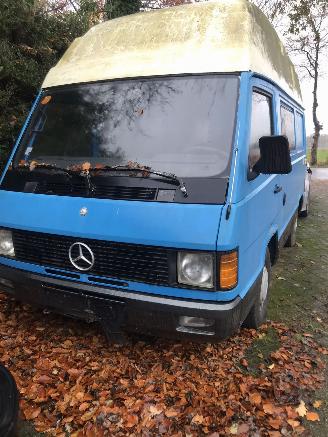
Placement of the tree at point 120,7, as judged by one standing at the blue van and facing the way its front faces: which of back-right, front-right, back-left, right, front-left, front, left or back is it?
back-right

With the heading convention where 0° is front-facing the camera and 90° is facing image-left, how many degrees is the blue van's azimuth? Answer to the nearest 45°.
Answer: approximately 45°
